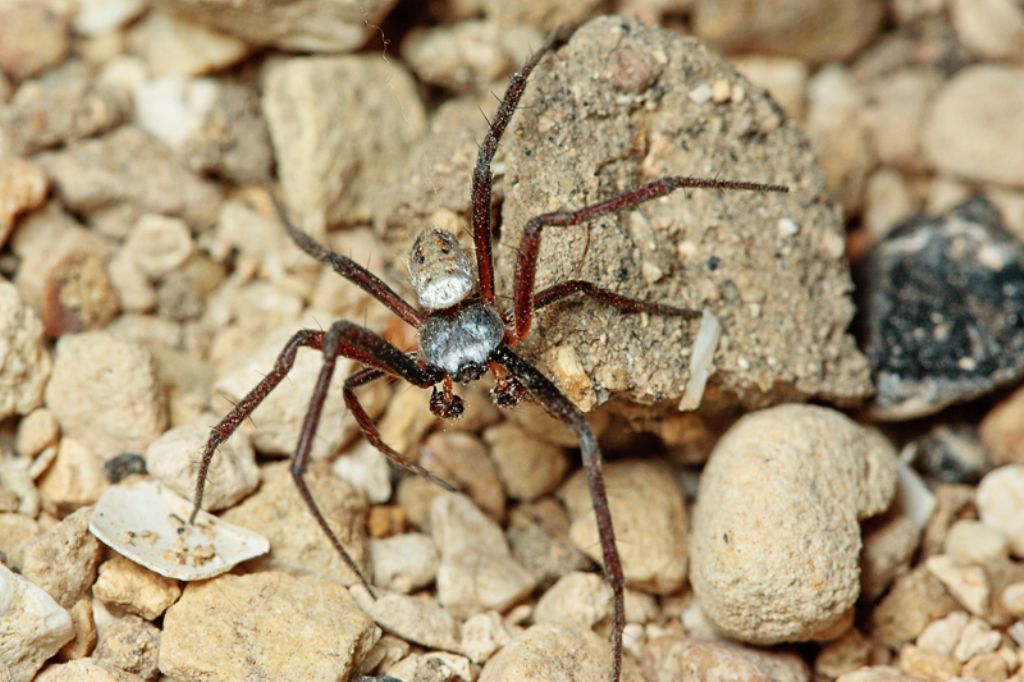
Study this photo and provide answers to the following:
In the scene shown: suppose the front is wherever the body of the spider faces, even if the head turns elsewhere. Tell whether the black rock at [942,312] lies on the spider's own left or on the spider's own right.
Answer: on the spider's own left

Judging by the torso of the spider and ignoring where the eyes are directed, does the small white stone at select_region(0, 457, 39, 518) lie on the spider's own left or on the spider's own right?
on the spider's own right

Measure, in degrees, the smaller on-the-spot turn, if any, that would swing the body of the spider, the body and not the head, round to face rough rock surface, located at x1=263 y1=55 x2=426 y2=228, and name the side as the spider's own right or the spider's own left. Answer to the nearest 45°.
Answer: approximately 180°

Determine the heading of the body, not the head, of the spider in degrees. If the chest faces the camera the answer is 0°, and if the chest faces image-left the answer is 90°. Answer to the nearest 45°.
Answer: approximately 0°

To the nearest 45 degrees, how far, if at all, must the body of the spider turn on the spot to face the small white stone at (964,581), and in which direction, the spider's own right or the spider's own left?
approximately 45° to the spider's own left

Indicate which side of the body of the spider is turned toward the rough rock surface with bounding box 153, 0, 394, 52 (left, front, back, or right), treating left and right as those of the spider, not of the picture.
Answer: back

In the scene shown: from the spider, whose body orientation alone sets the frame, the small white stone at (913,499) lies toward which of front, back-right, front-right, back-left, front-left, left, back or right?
left

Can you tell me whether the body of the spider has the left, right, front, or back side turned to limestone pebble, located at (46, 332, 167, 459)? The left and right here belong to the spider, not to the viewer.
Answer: right

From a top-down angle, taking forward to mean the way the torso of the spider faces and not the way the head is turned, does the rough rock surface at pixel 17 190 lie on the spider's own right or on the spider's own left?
on the spider's own right

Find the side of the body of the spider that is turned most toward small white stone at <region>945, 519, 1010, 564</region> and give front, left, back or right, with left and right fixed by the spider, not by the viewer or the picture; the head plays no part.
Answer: left

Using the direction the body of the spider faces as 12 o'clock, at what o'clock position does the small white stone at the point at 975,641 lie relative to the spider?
The small white stone is roughly at 10 o'clock from the spider.

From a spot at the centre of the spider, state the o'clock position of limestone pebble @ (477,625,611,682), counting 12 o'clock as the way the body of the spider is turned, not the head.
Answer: The limestone pebble is roughly at 12 o'clock from the spider.
